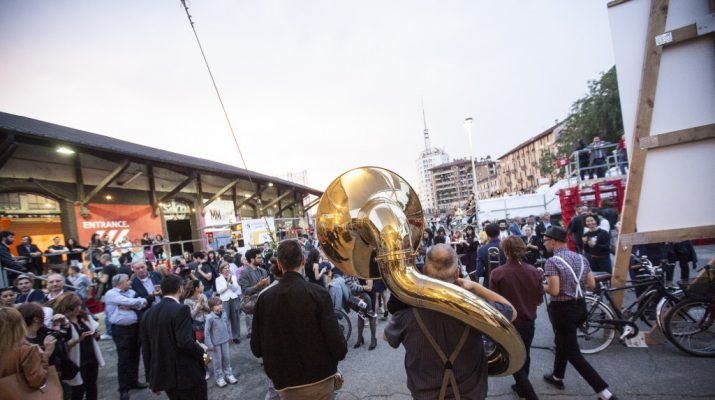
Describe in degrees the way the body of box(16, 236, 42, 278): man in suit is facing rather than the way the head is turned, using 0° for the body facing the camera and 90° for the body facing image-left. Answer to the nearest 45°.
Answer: approximately 315°

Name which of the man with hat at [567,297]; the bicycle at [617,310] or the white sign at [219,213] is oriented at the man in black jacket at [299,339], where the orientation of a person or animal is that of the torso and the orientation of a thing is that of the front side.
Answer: the white sign

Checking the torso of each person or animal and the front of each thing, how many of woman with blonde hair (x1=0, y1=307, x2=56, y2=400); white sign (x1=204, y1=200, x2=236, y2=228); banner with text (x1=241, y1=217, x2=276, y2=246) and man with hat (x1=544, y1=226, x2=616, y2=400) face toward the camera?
2

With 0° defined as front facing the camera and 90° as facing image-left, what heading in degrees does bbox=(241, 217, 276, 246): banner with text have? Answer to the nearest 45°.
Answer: approximately 0°

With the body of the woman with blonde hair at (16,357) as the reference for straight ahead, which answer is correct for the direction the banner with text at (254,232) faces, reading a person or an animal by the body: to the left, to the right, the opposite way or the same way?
the opposite way

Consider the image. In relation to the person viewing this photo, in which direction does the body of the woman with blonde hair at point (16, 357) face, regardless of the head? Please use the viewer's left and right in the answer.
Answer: facing away from the viewer and to the right of the viewer
